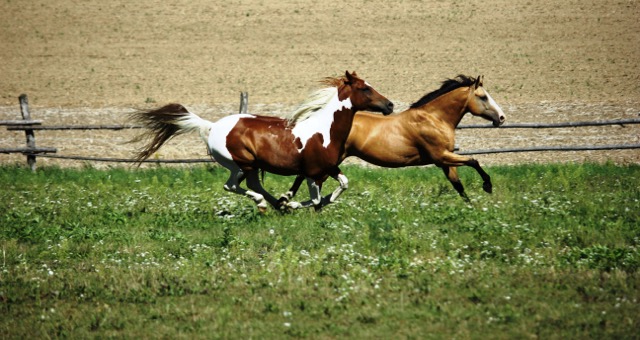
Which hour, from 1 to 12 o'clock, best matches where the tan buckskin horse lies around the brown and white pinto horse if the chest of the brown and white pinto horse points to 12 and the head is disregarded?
The tan buckskin horse is roughly at 11 o'clock from the brown and white pinto horse.

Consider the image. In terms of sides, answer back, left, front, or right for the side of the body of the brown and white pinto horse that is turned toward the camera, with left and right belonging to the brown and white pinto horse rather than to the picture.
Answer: right

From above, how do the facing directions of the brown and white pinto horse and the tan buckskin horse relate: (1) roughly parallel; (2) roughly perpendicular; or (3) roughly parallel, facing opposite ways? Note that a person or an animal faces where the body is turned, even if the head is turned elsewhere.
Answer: roughly parallel

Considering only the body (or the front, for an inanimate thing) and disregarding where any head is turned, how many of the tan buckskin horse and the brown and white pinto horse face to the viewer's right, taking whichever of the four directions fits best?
2

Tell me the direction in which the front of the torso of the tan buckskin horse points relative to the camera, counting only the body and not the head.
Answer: to the viewer's right

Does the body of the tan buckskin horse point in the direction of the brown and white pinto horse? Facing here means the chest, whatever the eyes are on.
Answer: no
